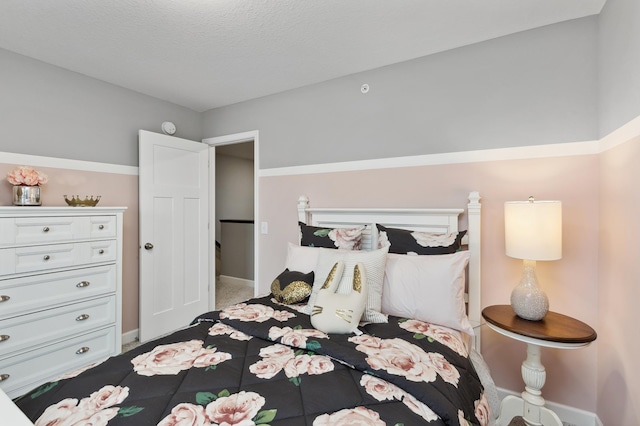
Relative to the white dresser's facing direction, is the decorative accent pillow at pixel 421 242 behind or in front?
in front

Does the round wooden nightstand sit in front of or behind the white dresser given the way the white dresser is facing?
in front

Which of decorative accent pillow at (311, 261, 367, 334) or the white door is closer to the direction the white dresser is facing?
the decorative accent pillow

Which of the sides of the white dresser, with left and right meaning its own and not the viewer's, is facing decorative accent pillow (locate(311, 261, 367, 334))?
front

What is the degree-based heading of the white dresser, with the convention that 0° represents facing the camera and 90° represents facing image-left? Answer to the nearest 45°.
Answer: approximately 315°

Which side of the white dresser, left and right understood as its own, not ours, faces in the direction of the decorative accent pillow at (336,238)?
front
